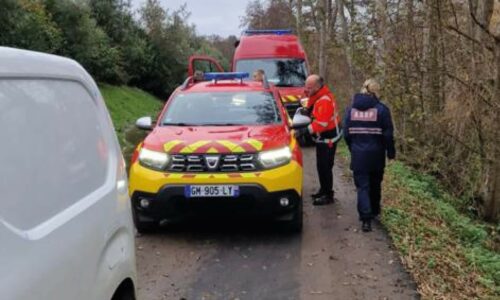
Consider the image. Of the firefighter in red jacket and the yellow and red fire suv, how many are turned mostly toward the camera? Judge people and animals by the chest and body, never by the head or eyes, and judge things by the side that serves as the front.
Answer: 1

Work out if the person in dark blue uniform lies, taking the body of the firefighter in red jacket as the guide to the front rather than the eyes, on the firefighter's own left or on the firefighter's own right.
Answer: on the firefighter's own left

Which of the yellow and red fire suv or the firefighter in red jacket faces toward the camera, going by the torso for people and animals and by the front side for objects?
the yellow and red fire suv

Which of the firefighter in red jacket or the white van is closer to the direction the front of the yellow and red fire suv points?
the white van

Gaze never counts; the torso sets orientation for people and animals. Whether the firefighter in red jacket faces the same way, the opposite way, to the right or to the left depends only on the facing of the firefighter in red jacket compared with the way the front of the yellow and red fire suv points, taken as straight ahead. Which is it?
to the right

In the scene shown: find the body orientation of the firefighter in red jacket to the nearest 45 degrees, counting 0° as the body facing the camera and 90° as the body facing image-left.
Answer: approximately 90°

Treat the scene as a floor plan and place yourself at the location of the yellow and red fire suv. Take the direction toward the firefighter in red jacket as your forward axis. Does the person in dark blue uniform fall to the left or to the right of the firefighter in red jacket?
right

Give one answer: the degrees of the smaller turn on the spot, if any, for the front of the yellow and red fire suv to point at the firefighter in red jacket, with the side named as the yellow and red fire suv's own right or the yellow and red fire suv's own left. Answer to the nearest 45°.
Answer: approximately 135° to the yellow and red fire suv's own left

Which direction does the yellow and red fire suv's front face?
toward the camera
